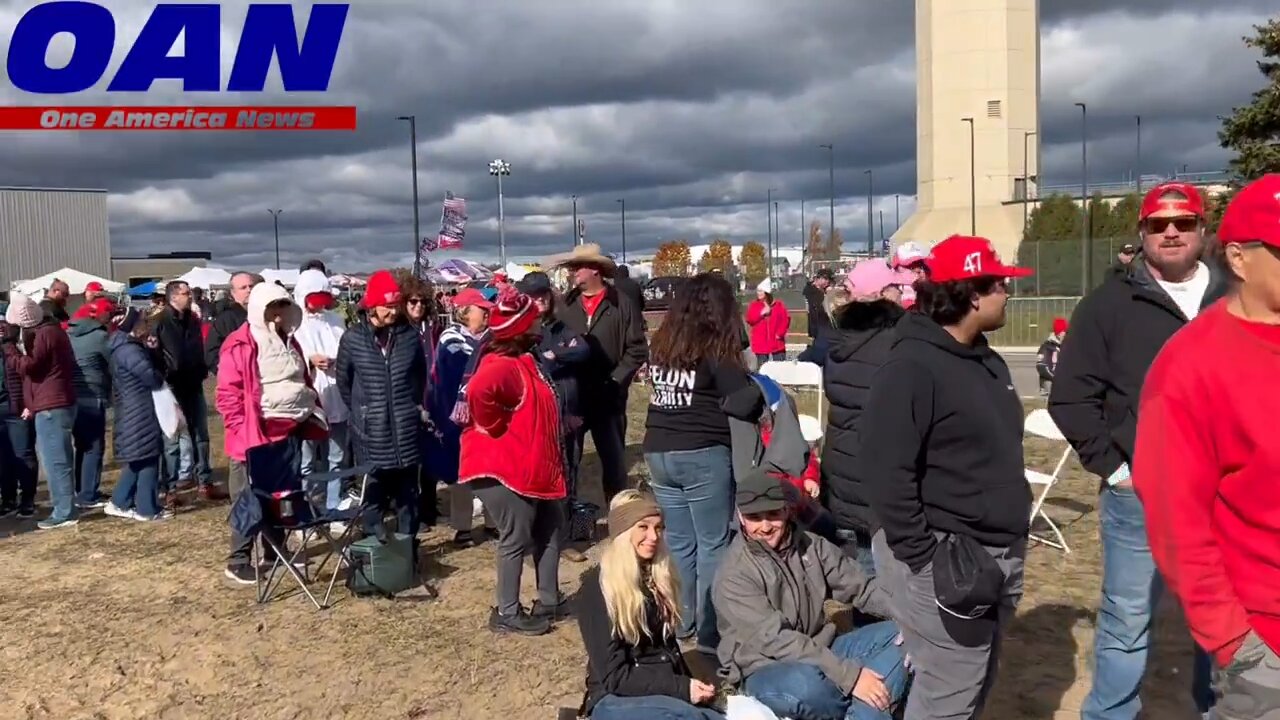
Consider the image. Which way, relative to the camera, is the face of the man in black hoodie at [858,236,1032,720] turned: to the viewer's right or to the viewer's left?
to the viewer's right

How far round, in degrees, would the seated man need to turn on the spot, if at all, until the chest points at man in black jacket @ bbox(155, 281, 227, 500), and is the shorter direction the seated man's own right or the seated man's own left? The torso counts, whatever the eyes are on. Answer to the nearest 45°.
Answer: approximately 180°

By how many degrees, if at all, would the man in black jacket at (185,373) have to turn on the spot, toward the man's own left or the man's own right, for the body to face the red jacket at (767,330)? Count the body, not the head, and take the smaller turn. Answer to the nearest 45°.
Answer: approximately 90° to the man's own left

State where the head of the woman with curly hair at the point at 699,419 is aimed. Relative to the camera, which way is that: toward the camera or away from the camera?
away from the camera

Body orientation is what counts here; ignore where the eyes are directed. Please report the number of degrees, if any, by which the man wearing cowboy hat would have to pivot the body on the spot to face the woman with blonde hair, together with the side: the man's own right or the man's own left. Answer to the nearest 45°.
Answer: approximately 45° to the man's own left
